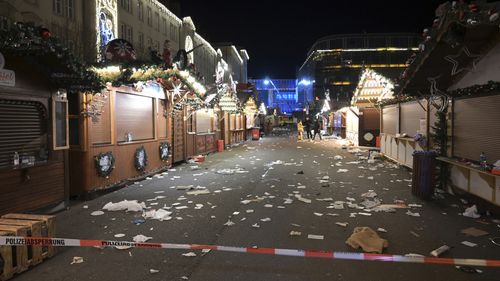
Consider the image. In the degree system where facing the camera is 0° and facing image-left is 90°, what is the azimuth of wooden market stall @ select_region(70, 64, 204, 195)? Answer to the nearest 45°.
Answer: approximately 315°

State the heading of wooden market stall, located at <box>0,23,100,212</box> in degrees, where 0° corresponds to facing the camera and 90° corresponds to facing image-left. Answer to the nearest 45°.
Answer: approximately 315°

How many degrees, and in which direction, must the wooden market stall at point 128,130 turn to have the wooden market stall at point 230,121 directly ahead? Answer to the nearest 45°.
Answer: approximately 90° to its left

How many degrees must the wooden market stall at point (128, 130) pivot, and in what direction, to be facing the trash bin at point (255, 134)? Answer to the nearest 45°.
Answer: approximately 90° to its left

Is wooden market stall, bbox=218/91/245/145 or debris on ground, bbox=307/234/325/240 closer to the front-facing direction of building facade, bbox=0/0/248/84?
the debris on ground

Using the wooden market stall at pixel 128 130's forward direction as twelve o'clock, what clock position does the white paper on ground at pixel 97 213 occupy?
The white paper on ground is roughly at 2 o'clock from the wooden market stall.

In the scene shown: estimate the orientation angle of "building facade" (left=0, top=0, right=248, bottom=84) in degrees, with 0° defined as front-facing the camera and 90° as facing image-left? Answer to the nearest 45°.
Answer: approximately 315°

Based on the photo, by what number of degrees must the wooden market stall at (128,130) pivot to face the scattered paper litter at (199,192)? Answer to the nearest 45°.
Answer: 0° — it already faces it
